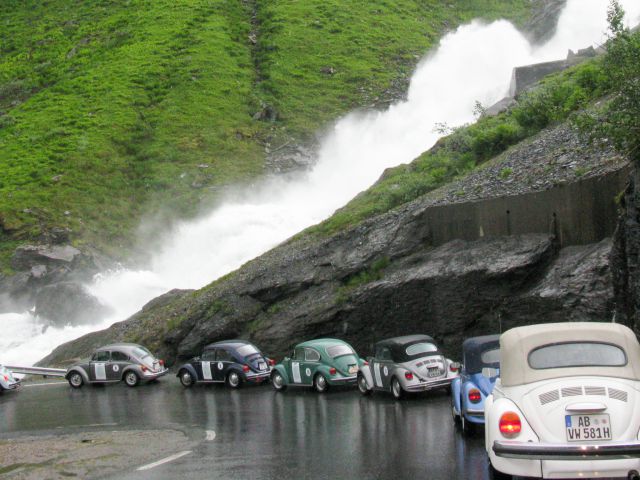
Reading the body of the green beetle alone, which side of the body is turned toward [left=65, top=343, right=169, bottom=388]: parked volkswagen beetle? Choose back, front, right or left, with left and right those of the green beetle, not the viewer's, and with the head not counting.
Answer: front

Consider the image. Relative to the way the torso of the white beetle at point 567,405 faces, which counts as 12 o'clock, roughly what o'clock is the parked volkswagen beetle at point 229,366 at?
The parked volkswagen beetle is roughly at 11 o'clock from the white beetle.

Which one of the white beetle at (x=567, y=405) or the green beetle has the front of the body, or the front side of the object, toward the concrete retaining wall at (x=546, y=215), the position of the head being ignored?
the white beetle

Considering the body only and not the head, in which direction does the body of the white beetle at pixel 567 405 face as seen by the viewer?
away from the camera

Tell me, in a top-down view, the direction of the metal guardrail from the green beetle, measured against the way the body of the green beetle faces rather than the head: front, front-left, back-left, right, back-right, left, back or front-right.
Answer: front

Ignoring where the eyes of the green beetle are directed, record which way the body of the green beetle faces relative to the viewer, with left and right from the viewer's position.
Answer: facing away from the viewer and to the left of the viewer

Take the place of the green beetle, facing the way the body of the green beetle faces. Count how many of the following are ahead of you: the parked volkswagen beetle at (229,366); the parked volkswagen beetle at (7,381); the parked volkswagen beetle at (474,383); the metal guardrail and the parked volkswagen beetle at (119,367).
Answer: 4

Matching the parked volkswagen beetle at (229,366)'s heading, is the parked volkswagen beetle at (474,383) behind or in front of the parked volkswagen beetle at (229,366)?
behind

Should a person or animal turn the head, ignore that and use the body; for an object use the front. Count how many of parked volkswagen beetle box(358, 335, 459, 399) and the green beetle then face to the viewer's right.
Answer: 0

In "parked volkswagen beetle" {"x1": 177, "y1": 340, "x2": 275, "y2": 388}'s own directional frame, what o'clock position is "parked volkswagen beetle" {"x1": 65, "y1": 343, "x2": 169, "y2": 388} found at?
"parked volkswagen beetle" {"x1": 65, "y1": 343, "x2": 169, "y2": 388} is roughly at 12 o'clock from "parked volkswagen beetle" {"x1": 177, "y1": 340, "x2": 275, "y2": 388}.

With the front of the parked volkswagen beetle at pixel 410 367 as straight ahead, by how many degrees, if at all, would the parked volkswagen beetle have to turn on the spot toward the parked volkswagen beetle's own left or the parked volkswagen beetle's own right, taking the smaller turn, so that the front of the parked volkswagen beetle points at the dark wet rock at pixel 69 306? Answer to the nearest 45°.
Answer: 0° — it already faces it

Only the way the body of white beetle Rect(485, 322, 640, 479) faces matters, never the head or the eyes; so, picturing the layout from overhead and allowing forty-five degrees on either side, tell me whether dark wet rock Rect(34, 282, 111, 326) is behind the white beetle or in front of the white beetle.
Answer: in front

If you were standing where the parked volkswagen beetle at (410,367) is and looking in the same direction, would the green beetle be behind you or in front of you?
in front

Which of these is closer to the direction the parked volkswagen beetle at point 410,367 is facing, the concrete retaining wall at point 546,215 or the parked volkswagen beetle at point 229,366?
the parked volkswagen beetle

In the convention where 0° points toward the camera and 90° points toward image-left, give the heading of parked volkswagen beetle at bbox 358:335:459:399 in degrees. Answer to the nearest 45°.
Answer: approximately 135°

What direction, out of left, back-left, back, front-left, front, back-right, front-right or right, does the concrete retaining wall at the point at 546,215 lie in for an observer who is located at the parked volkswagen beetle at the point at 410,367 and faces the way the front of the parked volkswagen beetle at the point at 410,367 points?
right

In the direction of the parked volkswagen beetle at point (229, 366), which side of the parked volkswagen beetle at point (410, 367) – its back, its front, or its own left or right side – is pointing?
front

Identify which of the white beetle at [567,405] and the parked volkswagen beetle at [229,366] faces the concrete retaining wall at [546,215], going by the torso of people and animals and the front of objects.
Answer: the white beetle
